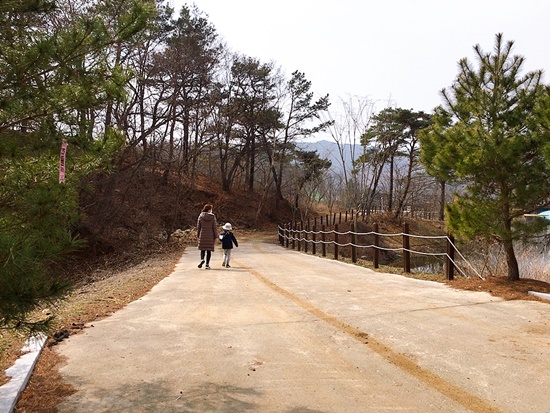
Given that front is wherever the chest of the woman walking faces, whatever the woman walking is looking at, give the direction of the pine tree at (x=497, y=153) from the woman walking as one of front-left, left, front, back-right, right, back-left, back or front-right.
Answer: back-right

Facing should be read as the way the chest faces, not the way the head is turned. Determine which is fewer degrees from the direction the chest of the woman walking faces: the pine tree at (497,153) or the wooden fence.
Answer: the wooden fence

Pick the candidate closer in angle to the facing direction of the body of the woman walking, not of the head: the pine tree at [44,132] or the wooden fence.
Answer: the wooden fence

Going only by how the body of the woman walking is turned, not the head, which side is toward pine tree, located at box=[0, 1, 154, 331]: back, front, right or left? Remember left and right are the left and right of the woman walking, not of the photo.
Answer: back

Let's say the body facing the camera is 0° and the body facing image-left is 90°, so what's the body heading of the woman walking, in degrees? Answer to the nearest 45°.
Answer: approximately 180°

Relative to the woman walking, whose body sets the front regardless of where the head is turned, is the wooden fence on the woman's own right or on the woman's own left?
on the woman's own right
